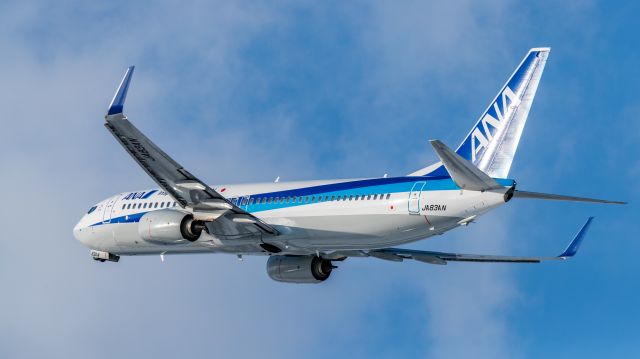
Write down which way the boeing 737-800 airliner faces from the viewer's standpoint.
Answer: facing away from the viewer and to the left of the viewer
